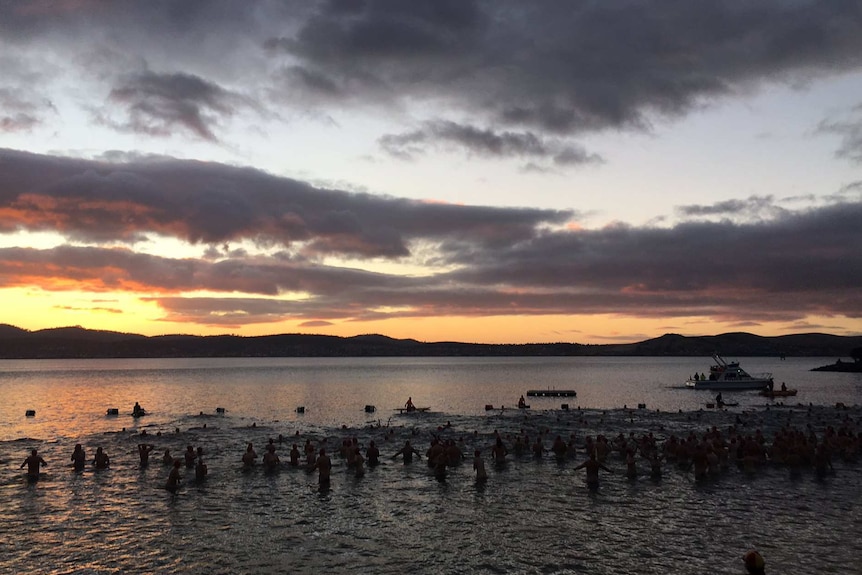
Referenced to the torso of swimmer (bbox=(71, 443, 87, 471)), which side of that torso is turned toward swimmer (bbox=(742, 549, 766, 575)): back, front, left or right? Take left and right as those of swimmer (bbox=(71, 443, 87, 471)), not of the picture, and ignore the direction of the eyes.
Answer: back

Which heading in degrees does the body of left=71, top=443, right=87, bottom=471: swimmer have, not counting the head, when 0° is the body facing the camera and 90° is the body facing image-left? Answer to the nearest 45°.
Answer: approximately 180°

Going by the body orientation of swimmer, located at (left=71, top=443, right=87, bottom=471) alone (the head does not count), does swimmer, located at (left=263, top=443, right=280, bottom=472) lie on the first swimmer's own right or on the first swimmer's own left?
on the first swimmer's own right

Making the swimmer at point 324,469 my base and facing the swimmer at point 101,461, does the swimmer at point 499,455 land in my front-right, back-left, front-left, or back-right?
back-right

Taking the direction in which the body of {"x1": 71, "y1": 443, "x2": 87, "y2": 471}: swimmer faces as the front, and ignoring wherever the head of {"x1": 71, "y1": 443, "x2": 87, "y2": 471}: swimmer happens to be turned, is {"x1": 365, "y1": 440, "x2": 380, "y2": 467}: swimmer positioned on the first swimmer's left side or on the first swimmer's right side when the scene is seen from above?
on the first swimmer's right side

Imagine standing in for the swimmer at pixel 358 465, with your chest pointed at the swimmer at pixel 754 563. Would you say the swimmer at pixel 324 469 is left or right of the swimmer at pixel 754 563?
right

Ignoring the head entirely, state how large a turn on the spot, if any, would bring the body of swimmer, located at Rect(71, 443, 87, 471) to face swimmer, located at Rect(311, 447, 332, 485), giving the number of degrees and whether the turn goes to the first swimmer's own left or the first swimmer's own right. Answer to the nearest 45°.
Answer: approximately 135° to the first swimmer's own right

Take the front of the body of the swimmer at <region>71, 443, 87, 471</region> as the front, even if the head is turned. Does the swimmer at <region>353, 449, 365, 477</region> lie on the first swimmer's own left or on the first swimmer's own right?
on the first swimmer's own right

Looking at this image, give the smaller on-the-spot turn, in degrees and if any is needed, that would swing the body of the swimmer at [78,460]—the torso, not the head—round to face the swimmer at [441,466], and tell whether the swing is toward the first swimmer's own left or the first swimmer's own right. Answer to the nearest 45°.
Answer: approximately 135° to the first swimmer's own right

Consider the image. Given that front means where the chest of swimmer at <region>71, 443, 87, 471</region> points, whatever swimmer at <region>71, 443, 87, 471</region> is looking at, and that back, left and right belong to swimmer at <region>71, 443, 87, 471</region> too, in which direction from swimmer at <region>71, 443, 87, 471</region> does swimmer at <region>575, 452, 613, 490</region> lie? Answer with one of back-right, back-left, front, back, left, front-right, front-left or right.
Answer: back-right
